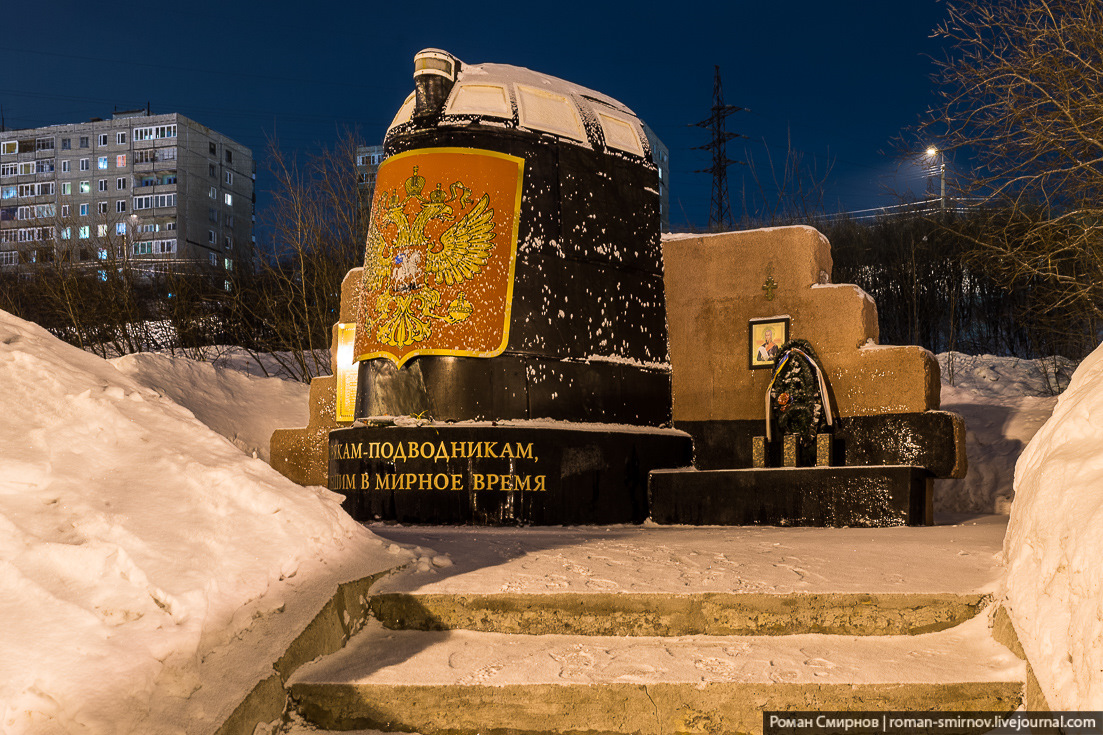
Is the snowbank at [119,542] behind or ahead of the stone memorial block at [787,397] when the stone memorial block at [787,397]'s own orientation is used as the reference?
ahead

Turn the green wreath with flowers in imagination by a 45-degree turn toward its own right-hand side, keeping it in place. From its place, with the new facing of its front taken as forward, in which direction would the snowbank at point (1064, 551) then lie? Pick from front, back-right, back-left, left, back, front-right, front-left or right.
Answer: front-left

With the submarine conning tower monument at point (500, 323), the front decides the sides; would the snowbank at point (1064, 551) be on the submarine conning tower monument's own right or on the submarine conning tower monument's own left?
on the submarine conning tower monument's own left

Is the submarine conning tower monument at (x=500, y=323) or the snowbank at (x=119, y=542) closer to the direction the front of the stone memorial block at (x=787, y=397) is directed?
the snowbank

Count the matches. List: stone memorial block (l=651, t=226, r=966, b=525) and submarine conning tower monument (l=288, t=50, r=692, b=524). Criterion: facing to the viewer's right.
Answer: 0

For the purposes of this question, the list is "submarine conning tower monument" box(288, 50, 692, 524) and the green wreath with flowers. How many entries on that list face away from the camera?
0

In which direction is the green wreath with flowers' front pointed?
toward the camera

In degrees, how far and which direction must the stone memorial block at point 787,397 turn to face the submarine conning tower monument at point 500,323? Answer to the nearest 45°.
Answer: approximately 45° to its right

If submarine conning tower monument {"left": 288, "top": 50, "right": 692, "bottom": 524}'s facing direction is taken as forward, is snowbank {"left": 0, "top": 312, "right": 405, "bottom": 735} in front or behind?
in front

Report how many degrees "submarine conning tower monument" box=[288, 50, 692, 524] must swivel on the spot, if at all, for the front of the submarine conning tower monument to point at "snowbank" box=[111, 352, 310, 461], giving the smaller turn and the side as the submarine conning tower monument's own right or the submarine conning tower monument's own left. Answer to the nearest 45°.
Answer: approximately 90° to the submarine conning tower monument's own right

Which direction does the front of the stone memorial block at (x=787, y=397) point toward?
toward the camera

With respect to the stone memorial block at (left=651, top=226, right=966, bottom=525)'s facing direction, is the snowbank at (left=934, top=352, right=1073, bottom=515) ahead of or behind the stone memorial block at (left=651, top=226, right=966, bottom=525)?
behind

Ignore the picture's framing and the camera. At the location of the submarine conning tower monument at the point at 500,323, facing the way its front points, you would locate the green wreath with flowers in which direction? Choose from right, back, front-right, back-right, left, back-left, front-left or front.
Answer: back-left

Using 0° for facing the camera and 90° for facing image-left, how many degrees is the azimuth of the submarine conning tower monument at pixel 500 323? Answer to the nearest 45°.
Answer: approximately 45°
